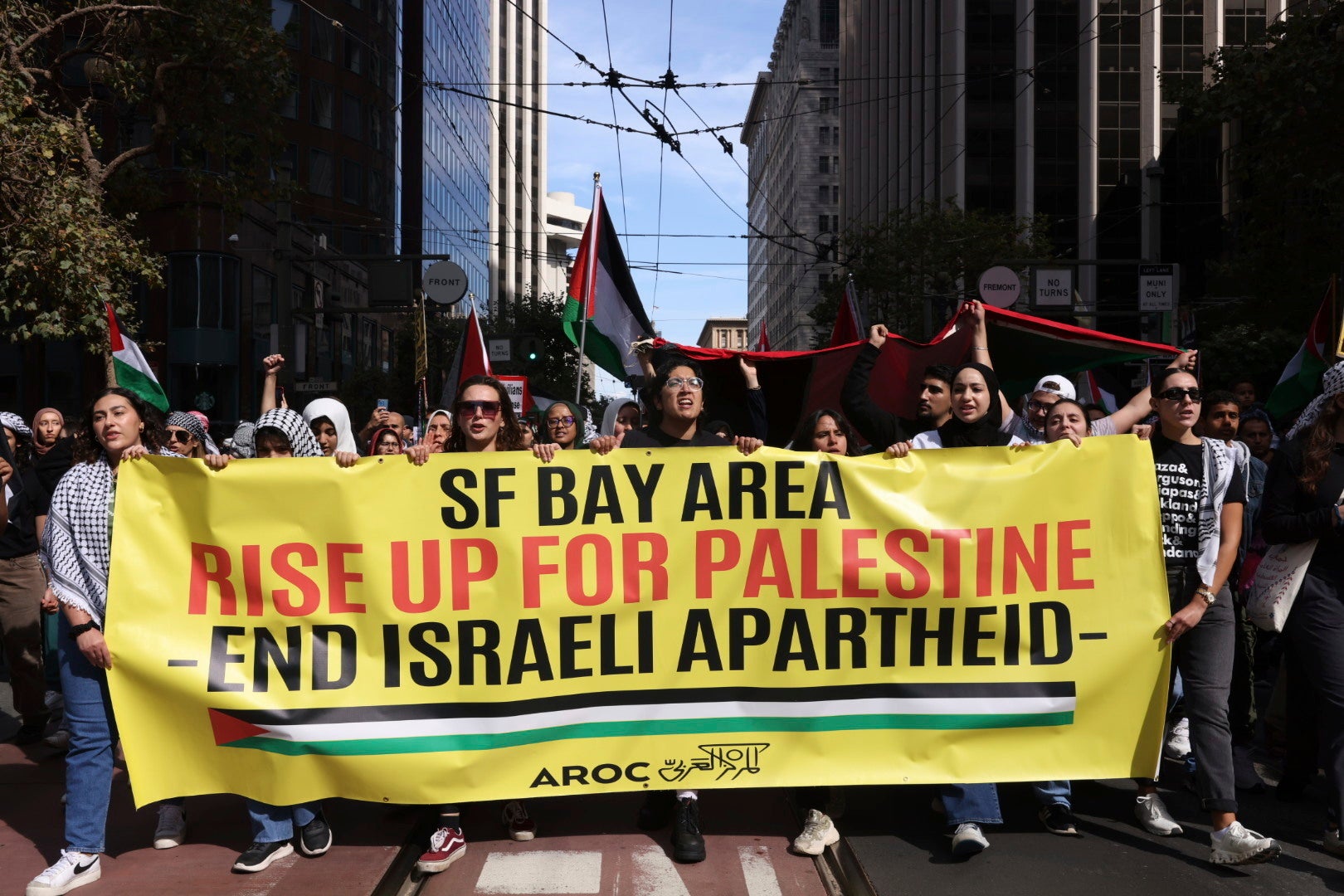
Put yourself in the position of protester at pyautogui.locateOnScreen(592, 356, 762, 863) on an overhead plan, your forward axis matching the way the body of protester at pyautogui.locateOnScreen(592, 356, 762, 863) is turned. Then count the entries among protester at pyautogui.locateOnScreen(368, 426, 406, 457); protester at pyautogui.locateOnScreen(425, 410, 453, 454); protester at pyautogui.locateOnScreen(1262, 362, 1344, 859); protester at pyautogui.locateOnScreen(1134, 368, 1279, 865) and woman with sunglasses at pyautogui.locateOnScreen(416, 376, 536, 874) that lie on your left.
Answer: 2

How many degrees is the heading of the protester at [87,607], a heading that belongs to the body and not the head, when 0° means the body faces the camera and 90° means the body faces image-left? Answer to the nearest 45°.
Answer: approximately 0°

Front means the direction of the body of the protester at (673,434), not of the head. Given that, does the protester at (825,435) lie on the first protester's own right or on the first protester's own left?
on the first protester's own left

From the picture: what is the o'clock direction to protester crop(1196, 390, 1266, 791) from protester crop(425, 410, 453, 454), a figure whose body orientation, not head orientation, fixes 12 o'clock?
protester crop(1196, 390, 1266, 791) is roughly at 10 o'clock from protester crop(425, 410, 453, 454).

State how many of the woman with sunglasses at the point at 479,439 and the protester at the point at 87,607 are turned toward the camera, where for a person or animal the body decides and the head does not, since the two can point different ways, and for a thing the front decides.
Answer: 2

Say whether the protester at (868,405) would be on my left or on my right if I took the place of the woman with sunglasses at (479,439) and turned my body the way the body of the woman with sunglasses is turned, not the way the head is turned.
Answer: on my left

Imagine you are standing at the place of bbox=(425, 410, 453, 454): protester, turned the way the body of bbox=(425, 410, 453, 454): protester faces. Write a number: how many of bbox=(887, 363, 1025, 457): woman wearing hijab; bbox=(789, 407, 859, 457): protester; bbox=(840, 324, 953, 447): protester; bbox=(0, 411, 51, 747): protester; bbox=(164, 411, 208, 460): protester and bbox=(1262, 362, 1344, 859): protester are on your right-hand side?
2

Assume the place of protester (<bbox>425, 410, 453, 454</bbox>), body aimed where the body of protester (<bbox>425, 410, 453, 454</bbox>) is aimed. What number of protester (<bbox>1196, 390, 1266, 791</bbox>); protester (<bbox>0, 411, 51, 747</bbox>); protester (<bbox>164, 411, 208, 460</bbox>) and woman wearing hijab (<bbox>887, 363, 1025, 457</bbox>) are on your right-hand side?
2
